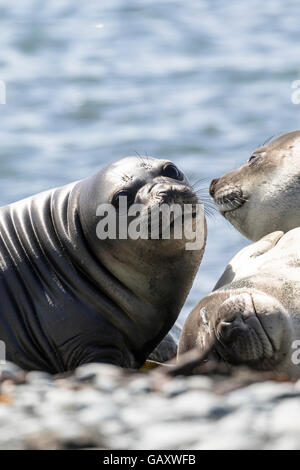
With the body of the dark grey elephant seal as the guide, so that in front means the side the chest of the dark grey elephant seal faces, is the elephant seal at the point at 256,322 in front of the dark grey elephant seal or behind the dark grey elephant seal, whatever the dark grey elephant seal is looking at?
in front

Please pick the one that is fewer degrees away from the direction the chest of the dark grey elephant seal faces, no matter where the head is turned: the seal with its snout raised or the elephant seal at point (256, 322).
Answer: the elephant seal

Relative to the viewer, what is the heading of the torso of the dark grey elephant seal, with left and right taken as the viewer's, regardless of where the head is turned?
facing the viewer and to the right of the viewer
